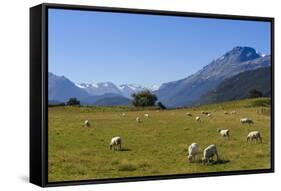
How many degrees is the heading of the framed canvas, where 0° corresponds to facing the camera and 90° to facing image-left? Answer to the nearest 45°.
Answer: approximately 315°
